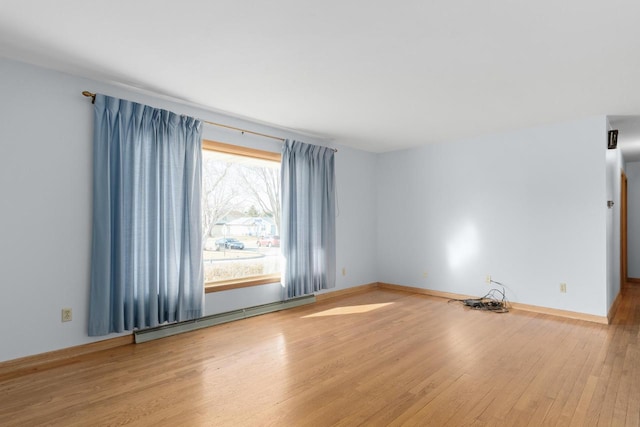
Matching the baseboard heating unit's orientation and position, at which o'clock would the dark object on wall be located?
The dark object on wall is roughly at 11 o'clock from the baseboard heating unit.

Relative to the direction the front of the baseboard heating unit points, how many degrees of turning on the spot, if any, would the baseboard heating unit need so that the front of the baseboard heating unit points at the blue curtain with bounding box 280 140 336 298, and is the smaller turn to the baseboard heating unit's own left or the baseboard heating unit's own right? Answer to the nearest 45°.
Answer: approximately 90° to the baseboard heating unit's own left

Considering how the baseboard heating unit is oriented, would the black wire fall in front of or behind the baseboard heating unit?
in front

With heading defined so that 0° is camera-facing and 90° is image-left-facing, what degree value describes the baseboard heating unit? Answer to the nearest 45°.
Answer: approximately 315°
